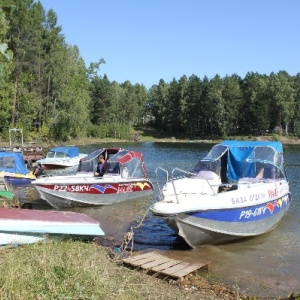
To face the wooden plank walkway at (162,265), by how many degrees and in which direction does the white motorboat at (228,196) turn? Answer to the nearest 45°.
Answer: approximately 45° to its left

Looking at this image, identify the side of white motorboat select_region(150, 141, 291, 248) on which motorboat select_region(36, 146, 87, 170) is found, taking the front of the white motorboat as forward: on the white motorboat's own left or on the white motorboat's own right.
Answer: on the white motorboat's own right

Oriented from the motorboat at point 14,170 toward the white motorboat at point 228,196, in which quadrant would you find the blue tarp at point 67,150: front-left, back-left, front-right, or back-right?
back-left

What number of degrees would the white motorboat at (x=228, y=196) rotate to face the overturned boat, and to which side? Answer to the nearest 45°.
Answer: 0° — it already faces it

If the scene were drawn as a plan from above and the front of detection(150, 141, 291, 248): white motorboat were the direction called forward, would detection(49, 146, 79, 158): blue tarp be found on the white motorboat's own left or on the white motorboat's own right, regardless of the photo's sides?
on the white motorboat's own right

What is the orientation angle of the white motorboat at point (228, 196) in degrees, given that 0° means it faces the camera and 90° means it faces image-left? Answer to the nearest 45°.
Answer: approximately 45°

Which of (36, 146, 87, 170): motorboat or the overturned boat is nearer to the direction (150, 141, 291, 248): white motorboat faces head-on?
the overturned boat

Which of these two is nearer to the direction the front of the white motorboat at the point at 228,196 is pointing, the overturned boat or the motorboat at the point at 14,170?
the overturned boat

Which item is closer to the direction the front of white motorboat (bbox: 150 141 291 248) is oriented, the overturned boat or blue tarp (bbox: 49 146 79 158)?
the overturned boat
